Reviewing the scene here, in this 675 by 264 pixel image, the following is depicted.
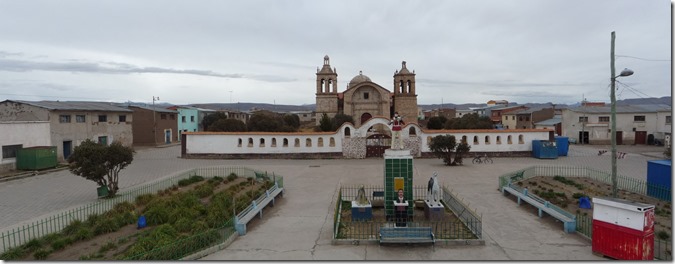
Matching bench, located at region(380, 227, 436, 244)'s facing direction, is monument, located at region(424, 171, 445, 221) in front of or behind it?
behind

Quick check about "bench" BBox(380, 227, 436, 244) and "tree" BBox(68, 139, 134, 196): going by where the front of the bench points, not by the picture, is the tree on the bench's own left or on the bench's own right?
on the bench's own right

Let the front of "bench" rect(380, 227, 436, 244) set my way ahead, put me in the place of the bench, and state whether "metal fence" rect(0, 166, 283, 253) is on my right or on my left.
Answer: on my right

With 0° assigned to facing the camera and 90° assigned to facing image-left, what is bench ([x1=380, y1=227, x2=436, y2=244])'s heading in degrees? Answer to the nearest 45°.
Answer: approximately 0°

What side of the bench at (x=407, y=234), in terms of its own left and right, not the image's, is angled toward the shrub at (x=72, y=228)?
right

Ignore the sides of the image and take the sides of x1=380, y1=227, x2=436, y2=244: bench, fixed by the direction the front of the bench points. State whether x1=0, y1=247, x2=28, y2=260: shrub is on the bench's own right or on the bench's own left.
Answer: on the bench's own right

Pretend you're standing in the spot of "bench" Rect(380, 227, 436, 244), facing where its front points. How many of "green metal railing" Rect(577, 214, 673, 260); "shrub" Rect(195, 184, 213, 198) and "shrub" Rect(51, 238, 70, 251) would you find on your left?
1

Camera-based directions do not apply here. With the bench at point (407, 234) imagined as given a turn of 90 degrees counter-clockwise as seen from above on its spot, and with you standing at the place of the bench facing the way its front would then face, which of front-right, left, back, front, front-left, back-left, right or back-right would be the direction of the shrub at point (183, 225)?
back

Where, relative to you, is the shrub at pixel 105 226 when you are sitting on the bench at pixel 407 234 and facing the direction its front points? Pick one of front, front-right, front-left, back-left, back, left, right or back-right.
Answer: right

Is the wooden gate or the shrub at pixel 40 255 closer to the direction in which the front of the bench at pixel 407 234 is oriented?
the shrub
